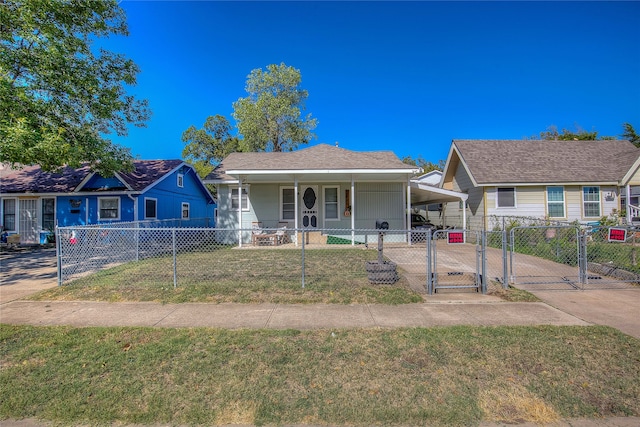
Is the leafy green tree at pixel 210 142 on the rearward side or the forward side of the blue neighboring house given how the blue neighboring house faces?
on the rearward side

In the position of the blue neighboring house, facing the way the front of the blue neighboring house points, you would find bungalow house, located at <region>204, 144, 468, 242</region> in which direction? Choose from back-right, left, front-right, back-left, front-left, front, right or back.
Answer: left

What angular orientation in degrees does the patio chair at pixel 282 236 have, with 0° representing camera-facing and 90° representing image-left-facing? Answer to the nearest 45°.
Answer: approximately 45°

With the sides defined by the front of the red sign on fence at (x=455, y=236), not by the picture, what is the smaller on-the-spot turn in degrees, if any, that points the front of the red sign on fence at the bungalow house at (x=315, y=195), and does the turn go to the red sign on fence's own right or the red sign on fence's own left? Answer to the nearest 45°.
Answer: approximately 135° to the red sign on fence's own right

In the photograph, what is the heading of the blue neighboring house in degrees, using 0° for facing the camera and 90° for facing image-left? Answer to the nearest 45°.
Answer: approximately 45°

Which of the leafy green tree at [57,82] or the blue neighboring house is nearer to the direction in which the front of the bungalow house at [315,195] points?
the leafy green tree

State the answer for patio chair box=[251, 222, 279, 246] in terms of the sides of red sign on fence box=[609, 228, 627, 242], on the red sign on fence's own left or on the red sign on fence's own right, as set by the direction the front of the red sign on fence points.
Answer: on the red sign on fence's own right

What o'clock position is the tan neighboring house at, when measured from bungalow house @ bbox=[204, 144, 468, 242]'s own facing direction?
The tan neighboring house is roughly at 9 o'clock from the bungalow house.

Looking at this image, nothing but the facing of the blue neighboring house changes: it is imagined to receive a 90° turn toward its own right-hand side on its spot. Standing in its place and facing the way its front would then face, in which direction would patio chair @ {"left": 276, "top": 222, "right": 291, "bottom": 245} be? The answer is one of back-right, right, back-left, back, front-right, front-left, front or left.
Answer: back

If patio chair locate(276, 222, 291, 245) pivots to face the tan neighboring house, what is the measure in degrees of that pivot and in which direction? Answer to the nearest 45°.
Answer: approximately 135° to its left

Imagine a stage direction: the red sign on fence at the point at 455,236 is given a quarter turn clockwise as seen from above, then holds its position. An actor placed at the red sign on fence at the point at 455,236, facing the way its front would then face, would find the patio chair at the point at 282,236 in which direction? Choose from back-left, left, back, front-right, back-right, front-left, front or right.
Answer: front-right

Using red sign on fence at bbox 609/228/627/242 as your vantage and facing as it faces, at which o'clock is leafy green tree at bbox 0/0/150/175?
The leafy green tree is roughly at 2 o'clock from the red sign on fence.

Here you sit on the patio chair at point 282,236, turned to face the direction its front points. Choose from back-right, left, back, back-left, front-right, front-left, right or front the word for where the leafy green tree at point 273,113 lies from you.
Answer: back-right

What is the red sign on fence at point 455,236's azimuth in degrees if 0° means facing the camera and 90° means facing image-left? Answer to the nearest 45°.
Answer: approximately 0°

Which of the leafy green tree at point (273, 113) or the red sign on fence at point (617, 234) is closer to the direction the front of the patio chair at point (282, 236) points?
the red sign on fence

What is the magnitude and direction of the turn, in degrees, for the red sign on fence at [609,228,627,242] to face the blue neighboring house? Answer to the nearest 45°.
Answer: approximately 90° to its right
